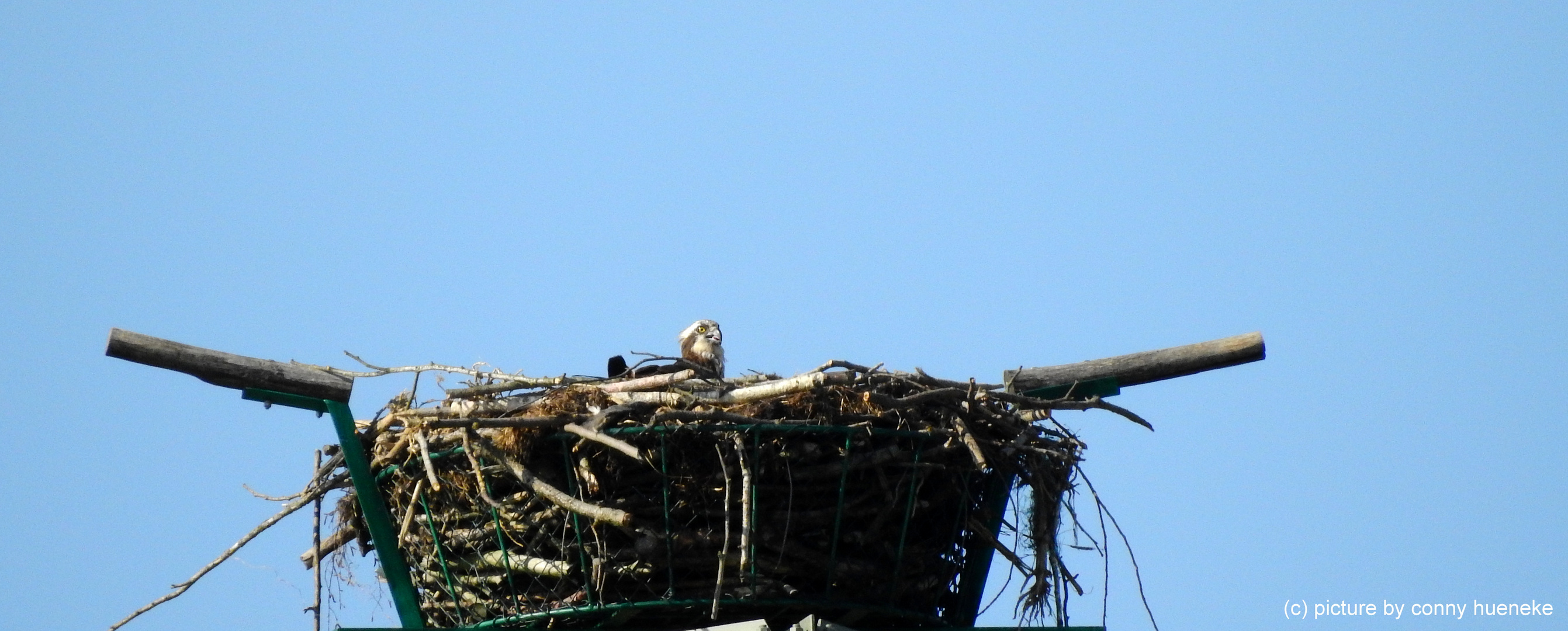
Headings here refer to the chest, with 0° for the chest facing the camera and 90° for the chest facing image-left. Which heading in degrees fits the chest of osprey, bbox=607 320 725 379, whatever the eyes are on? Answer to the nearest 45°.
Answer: approximately 270°
